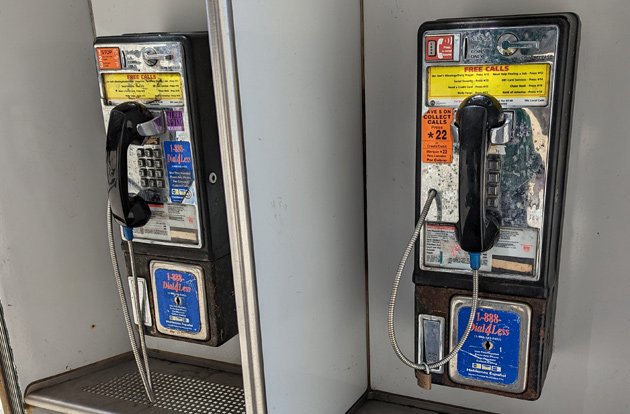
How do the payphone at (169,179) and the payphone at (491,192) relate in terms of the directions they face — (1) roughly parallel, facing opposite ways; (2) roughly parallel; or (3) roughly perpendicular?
roughly parallel

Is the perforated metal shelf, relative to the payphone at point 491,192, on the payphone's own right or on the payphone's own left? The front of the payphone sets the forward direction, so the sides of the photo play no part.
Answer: on the payphone's own right

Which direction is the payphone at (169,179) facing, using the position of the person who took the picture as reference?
facing the viewer and to the left of the viewer

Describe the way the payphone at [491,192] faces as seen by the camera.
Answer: facing the viewer

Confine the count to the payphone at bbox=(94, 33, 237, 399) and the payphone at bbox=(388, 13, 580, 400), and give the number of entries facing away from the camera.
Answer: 0

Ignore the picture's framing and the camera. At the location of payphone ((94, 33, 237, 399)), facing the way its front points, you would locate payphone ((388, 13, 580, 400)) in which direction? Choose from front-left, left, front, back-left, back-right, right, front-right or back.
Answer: left

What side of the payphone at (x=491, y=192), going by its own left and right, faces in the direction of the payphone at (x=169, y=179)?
right
